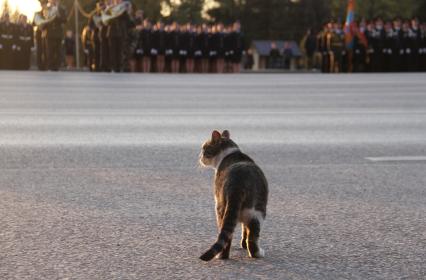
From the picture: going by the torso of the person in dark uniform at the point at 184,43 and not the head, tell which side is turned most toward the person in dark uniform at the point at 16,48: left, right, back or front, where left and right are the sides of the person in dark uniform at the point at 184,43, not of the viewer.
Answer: right

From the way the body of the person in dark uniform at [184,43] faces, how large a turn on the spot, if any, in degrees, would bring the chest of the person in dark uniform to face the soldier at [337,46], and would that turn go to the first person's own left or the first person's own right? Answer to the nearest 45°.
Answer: approximately 90° to the first person's own left

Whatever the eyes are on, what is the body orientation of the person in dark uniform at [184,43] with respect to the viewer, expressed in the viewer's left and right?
facing the viewer

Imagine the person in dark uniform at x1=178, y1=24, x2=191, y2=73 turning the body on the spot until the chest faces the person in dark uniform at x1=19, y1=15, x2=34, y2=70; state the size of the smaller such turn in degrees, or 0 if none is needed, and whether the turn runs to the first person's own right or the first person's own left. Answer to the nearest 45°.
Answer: approximately 90° to the first person's own right

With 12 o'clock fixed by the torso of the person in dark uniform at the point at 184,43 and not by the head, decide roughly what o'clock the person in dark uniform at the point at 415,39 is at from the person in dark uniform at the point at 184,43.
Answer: the person in dark uniform at the point at 415,39 is roughly at 9 o'clock from the person in dark uniform at the point at 184,43.

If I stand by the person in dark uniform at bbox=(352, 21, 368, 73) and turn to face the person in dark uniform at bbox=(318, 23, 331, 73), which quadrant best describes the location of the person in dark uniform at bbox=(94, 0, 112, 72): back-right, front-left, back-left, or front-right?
front-left

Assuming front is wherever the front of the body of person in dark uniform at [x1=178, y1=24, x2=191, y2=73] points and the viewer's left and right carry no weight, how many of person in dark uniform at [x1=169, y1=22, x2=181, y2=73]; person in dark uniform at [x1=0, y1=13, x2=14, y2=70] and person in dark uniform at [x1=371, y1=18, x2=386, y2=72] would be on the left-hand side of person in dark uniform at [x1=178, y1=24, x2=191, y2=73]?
1

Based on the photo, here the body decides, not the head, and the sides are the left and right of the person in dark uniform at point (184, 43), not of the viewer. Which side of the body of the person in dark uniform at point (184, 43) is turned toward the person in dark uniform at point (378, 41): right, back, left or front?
left

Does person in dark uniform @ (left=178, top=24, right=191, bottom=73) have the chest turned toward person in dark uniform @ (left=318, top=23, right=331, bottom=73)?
no

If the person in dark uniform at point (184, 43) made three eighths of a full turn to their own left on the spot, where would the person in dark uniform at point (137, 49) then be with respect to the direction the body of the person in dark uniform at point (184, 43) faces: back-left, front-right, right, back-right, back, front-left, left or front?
back

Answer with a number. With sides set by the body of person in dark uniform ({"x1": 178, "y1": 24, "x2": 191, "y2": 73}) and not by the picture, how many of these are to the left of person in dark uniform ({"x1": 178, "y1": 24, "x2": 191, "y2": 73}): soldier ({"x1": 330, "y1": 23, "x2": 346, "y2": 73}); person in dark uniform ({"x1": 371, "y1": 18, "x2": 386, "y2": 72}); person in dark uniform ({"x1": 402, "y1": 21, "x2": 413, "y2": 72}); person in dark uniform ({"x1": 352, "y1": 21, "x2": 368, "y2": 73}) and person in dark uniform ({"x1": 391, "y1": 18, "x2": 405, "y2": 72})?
5

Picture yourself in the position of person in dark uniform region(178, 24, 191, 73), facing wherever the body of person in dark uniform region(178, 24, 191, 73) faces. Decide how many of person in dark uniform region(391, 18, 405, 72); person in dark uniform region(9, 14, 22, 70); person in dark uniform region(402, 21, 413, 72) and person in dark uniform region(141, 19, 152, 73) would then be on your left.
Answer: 2

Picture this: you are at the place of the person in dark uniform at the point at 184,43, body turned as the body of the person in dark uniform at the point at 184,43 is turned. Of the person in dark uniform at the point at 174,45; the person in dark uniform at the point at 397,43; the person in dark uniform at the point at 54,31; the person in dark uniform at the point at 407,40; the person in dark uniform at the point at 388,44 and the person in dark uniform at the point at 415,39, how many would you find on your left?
4

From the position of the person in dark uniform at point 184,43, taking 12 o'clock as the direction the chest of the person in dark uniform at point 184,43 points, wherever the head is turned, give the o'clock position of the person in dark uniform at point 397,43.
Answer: the person in dark uniform at point 397,43 is roughly at 9 o'clock from the person in dark uniform at point 184,43.
